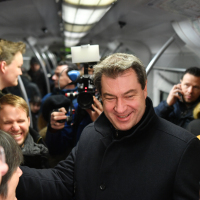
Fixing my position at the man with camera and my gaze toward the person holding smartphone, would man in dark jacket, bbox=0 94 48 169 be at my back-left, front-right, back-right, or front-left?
back-right

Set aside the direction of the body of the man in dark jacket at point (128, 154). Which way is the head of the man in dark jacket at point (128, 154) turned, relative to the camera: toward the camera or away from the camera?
toward the camera

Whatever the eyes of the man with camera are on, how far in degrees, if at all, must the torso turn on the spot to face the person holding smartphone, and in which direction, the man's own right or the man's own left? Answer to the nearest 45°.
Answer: approximately 135° to the man's own left

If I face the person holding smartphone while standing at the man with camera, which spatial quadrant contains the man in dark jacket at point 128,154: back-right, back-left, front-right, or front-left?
front-right

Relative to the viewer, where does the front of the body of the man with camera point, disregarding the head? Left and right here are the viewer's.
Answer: facing the viewer and to the left of the viewer

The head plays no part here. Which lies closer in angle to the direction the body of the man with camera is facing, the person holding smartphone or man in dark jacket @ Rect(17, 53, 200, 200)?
the man in dark jacket

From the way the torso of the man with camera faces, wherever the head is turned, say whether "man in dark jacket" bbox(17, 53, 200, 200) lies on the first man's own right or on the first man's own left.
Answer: on the first man's own left

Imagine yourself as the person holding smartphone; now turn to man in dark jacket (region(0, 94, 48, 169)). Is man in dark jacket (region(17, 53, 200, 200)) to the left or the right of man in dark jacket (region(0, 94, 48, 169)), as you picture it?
left
